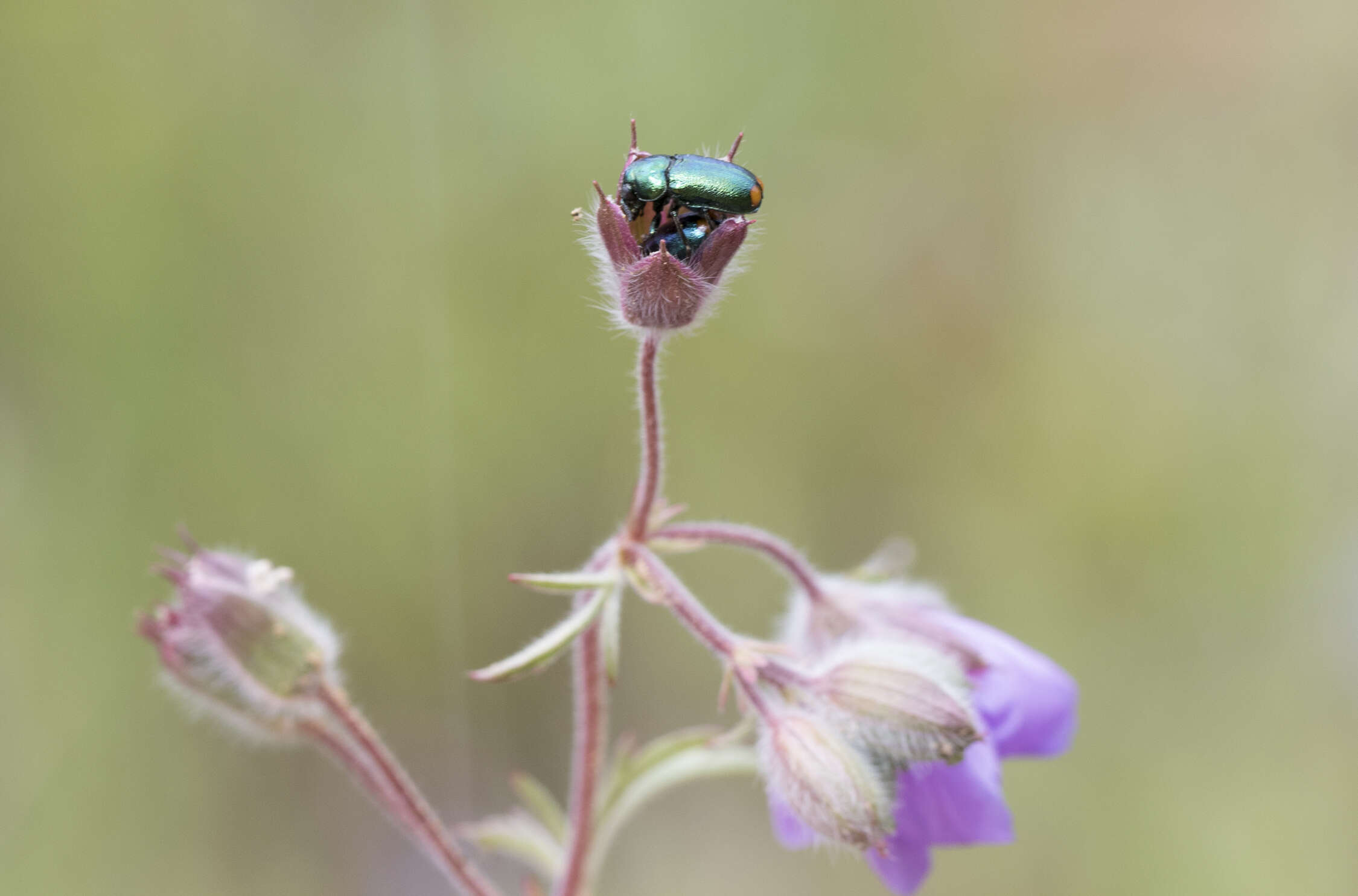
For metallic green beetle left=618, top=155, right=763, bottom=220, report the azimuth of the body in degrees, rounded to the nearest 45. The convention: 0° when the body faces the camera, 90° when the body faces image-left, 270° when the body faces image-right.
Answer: approximately 90°
